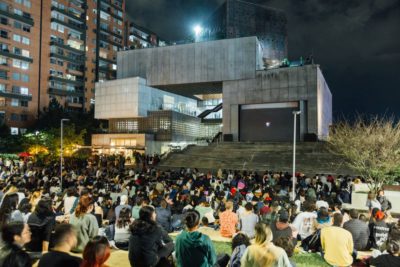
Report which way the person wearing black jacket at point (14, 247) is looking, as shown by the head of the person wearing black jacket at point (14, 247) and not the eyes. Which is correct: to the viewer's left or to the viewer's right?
to the viewer's right

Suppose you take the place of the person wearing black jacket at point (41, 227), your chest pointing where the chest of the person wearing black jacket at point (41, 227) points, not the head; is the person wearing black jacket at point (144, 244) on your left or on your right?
on your right

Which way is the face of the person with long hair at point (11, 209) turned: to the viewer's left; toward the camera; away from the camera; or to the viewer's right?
away from the camera

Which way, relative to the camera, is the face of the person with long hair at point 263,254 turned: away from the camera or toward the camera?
away from the camera

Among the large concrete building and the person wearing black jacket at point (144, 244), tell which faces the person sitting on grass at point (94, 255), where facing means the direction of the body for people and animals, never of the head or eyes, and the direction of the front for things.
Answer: the large concrete building

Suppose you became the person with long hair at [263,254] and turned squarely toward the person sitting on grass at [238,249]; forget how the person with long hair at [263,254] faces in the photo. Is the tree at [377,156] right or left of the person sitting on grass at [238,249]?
right

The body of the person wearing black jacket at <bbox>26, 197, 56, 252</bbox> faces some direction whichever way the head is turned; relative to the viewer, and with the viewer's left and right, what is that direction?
facing away from the viewer and to the right of the viewer

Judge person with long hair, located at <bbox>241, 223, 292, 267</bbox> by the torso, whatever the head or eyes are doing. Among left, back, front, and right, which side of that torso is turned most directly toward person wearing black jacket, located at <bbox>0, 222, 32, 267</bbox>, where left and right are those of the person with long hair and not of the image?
left

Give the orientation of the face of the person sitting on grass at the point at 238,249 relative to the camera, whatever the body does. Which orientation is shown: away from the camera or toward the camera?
away from the camera

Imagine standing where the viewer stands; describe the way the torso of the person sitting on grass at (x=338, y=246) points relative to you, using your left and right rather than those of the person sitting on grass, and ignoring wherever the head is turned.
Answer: facing away from the viewer

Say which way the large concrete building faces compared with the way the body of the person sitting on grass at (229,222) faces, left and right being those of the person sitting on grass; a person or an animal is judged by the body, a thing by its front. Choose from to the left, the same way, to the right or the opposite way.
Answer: the opposite way

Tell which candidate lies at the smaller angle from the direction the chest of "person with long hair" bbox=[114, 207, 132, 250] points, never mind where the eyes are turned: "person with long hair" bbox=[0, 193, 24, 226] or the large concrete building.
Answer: the large concrete building
